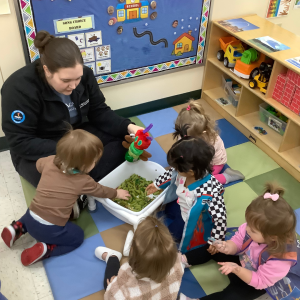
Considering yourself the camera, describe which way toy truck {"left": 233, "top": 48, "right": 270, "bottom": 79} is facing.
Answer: facing the viewer and to the left of the viewer

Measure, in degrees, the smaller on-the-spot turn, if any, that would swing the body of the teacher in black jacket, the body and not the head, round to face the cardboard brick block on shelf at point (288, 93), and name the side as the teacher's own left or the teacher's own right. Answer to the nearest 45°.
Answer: approximately 45° to the teacher's own left

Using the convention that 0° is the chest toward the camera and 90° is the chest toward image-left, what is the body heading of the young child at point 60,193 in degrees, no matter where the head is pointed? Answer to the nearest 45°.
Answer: approximately 225°

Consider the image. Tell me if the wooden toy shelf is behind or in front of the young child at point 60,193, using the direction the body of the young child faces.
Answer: in front

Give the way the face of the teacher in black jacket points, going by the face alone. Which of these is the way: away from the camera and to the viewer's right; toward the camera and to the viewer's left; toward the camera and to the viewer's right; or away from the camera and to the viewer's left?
toward the camera and to the viewer's right

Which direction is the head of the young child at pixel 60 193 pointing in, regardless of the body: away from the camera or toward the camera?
away from the camera

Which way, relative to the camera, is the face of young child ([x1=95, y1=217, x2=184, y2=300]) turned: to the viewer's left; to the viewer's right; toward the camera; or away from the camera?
away from the camera

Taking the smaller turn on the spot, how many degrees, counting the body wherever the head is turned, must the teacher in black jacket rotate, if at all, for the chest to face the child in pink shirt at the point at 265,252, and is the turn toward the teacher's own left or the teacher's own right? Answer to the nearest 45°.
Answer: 0° — they already face them
